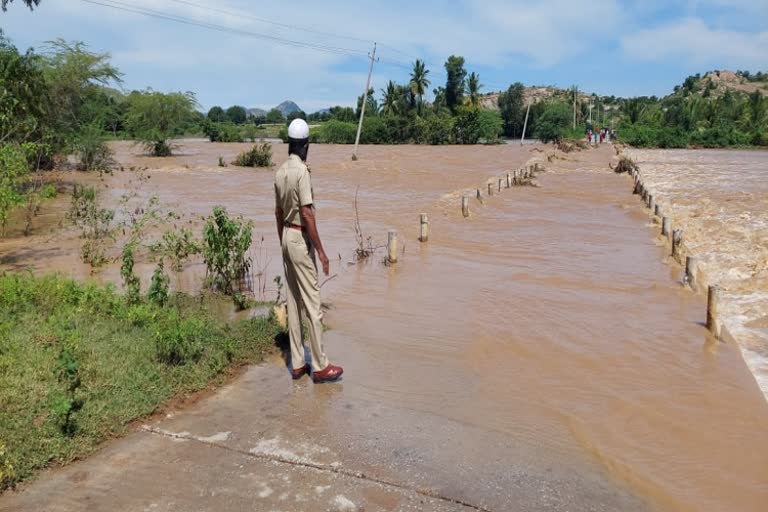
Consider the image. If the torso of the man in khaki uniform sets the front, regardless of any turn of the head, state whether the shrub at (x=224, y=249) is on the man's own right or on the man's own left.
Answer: on the man's own left

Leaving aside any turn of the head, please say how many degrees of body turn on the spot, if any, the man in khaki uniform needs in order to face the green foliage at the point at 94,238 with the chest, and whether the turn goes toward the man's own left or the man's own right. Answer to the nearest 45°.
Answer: approximately 90° to the man's own left

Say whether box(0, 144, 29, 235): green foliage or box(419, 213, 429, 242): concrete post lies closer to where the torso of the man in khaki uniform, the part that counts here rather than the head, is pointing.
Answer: the concrete post

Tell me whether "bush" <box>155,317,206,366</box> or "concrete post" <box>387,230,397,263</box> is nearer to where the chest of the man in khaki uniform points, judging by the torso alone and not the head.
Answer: the concrete post

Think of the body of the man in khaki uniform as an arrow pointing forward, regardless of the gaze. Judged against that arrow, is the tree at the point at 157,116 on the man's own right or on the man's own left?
on the man's own left

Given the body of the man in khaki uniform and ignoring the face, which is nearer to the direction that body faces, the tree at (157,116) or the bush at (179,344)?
the tree

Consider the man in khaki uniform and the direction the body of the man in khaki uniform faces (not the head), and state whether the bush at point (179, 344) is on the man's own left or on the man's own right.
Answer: on the man's own left

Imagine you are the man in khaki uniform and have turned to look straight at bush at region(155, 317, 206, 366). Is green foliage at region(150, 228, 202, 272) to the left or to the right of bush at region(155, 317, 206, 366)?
right

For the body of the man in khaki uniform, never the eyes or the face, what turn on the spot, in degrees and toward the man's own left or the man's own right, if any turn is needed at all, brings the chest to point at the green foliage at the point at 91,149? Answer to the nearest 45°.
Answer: approximately 45° to the man's own left

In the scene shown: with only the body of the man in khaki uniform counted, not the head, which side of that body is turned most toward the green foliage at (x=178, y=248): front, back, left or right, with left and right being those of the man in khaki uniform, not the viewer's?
left

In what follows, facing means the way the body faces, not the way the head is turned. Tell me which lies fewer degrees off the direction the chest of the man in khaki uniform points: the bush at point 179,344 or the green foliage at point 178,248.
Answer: the green foliage

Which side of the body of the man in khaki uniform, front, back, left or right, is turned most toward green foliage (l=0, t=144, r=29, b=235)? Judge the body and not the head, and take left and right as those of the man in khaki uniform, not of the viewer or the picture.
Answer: left
